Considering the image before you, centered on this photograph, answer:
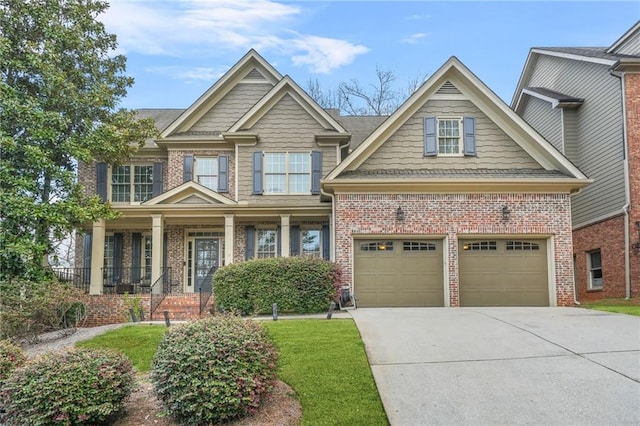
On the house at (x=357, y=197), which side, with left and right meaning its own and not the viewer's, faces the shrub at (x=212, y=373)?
front

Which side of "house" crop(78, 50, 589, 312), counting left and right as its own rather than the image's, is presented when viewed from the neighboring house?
left

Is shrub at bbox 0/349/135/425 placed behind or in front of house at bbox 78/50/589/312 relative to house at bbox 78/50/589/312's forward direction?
in front

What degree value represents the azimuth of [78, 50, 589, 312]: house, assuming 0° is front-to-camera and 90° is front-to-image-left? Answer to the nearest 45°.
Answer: approximately 0°

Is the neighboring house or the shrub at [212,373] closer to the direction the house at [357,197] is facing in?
the shrub

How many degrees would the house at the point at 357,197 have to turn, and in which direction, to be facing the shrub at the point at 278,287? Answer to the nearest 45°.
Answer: approximately 45° to its right

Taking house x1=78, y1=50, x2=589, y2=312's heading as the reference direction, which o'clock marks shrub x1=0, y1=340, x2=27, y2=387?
The shrub is roughly at 1 o'clock from the house.
